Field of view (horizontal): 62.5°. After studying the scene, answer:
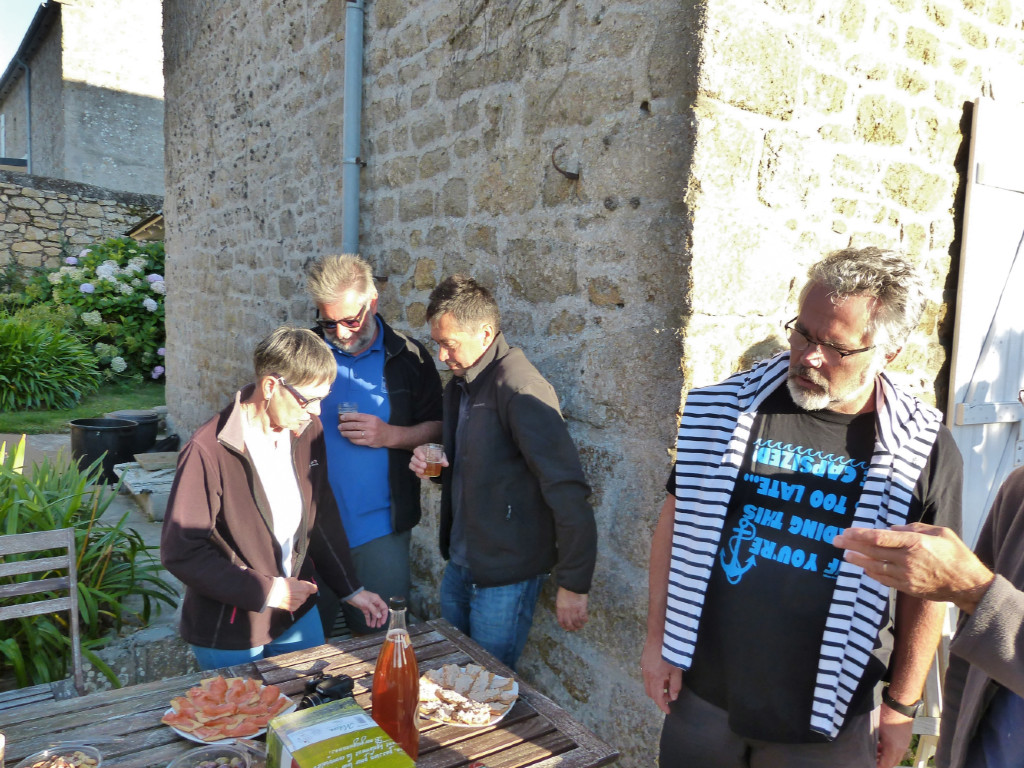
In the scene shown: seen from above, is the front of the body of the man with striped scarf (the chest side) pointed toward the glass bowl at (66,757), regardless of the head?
no

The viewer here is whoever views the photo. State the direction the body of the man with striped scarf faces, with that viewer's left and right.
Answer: facing the viewer

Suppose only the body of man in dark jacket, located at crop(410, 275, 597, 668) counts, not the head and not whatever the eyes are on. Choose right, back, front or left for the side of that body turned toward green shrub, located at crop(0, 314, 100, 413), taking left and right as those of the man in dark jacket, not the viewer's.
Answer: right

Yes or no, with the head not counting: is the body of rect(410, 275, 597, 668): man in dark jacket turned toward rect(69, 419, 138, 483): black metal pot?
no

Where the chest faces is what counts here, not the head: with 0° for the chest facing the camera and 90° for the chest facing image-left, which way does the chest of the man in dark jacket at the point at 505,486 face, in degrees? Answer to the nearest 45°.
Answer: approximately 45°

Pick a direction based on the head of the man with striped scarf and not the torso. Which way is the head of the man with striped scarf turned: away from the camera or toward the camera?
toward the camera

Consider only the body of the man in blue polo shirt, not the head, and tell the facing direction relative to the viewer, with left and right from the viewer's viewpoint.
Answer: facing the viewer and to the left of the viewer

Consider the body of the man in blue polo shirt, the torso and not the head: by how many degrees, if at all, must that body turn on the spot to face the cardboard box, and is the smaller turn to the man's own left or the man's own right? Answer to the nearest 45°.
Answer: approximately 45° to the man's own left

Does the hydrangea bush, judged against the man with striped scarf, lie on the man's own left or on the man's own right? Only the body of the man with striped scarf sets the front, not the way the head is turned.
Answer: on the man's own right

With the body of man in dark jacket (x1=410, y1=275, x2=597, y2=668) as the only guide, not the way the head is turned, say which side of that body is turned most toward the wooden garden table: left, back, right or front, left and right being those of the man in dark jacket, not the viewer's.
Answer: front

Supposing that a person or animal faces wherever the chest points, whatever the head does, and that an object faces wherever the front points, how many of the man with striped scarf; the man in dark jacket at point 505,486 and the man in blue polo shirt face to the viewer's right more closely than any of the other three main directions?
0

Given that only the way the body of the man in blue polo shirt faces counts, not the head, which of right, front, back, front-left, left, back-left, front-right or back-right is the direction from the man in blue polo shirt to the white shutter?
back-left

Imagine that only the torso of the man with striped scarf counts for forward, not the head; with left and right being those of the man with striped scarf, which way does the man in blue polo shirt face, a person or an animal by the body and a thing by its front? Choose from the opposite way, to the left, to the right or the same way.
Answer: the same way

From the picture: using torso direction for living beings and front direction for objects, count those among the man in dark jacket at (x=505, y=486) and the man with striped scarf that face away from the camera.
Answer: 0

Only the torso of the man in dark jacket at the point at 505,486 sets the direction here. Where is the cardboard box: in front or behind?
in front
